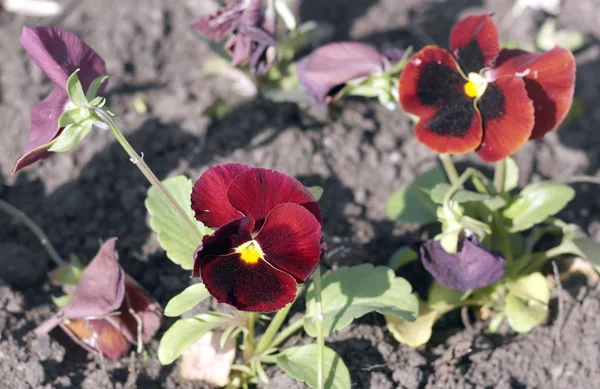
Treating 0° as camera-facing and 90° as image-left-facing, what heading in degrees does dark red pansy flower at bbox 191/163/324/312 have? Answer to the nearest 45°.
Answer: approximately 0°

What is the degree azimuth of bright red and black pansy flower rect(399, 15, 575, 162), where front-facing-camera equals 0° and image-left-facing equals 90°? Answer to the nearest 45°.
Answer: approximately 0°

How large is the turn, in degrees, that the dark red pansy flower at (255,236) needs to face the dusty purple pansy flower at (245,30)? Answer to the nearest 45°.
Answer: approximately 180°

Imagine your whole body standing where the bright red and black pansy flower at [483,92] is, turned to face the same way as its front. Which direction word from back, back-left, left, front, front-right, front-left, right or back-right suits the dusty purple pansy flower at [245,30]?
back-right

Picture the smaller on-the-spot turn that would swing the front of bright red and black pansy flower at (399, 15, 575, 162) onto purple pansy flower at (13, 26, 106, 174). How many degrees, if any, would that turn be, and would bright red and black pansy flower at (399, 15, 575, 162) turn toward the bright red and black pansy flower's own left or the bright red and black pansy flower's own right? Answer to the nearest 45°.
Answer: approximately 90° to the bright red and black pansy flower's own right

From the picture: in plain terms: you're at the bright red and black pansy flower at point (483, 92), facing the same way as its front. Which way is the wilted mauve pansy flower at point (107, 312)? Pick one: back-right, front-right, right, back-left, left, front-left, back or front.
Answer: right

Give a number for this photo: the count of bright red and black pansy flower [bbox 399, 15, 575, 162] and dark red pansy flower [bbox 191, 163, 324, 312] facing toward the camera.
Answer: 2

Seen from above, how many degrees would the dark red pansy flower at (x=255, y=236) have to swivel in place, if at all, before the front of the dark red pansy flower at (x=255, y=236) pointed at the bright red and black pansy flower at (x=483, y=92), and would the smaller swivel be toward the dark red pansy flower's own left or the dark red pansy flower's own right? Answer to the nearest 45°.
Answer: approximately 135° to the dark red pansy flower's own left
